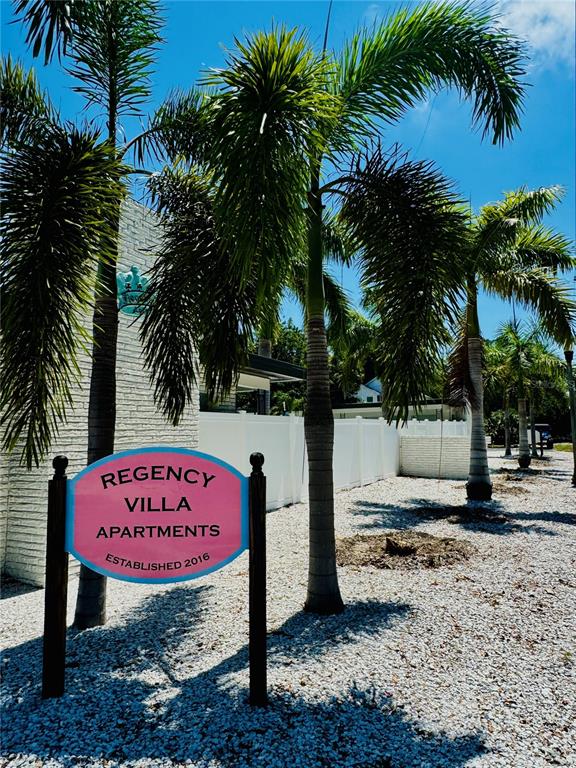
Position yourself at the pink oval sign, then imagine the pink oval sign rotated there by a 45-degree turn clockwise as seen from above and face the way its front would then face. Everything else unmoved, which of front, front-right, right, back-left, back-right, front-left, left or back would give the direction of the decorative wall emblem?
back-right

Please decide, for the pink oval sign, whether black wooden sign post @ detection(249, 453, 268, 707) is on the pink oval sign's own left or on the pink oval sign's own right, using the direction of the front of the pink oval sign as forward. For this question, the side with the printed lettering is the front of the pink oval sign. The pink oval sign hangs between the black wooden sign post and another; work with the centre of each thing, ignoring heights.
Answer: on the pink oval sign's own left

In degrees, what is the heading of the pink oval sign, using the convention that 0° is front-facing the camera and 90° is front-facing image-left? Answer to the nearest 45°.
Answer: approximately 0°

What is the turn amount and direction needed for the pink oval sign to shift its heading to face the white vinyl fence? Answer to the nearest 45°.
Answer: approximately 180°

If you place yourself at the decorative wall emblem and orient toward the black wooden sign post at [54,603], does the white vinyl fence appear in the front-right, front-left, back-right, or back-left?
back-left

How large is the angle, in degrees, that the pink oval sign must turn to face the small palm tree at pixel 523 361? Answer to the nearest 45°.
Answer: approximately 135° to its left

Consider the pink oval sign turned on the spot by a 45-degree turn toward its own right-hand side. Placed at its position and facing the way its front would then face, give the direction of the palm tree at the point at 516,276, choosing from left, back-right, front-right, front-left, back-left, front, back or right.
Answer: back
